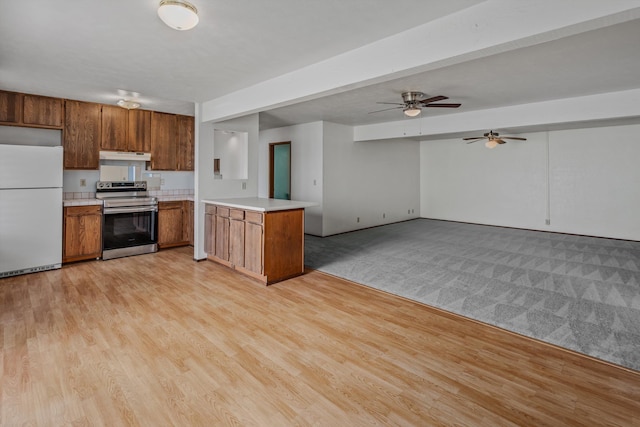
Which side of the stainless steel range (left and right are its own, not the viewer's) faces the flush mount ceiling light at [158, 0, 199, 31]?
front

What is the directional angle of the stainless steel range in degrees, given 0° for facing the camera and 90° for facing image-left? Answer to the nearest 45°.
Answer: approximately 0°

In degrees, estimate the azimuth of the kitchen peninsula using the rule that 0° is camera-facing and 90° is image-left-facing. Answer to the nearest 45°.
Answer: approximately 45°

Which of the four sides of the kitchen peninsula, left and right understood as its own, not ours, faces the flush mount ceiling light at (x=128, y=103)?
right

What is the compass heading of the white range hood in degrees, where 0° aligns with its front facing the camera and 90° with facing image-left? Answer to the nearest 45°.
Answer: approximately 0°

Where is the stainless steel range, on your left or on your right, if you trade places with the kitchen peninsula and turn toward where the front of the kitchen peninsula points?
on your right

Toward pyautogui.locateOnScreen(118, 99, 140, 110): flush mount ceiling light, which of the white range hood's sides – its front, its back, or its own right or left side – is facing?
front

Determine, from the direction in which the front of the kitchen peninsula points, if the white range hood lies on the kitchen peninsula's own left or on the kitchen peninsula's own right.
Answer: on the kitchen peninsula's own right

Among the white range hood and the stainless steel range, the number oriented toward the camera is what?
2
